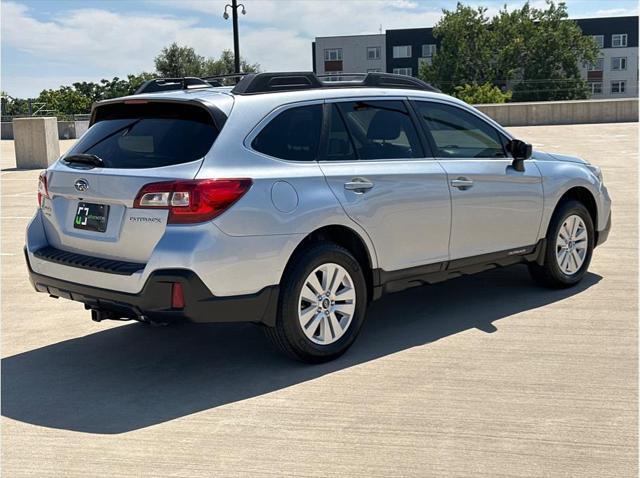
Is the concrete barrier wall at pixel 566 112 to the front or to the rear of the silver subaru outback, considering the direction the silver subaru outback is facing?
to the front

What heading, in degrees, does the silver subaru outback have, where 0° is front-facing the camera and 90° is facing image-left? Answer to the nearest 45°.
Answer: approximately 225°

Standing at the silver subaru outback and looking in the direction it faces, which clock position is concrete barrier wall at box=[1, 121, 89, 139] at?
The concrete barrier wall is roughly at 10 o'clock from the silver subaru outback.

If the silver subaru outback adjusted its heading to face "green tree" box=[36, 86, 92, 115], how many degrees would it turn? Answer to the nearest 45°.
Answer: approximately 45° to its left

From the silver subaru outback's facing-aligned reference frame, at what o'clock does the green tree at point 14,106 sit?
The green tree is roughly at 10 o'clock from the silver subaru outback.
